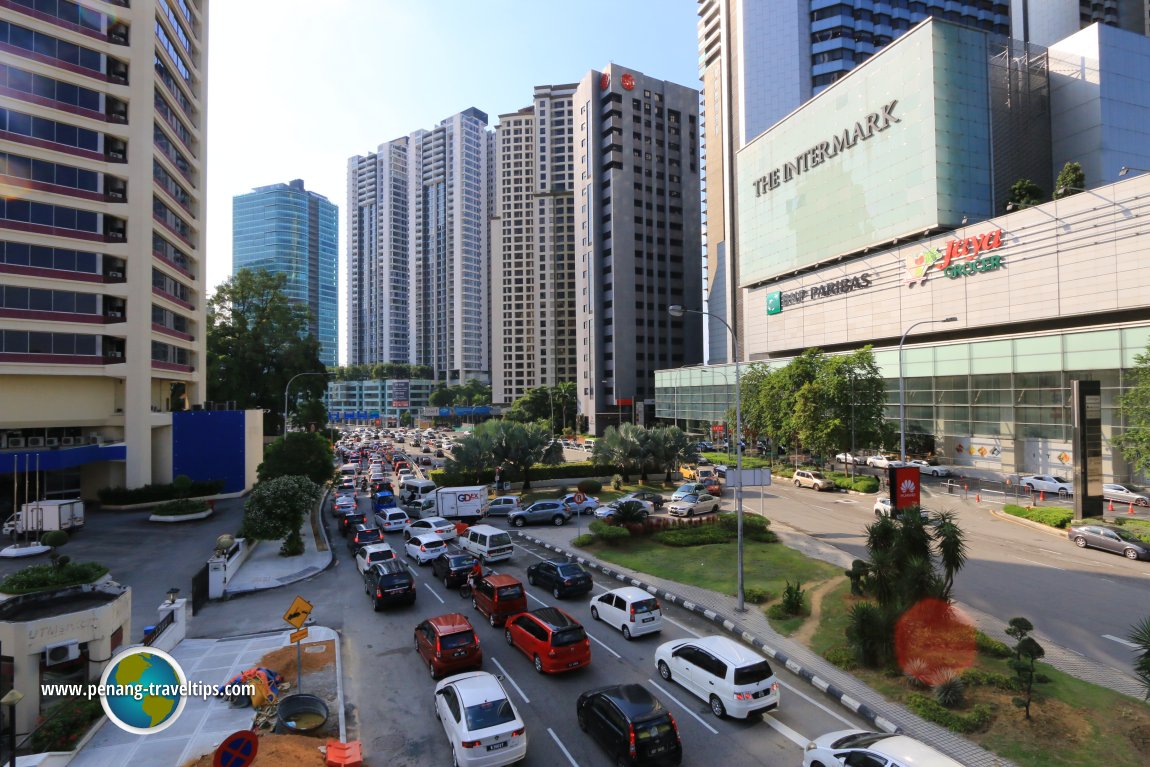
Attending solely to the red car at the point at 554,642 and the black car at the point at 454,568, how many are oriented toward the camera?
0

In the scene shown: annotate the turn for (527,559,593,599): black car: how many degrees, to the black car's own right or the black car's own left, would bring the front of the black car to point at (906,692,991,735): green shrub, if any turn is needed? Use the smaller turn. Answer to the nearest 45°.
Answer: approximately 180°

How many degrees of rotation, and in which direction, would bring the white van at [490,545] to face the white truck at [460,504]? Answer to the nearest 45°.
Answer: approximately 45° to its right

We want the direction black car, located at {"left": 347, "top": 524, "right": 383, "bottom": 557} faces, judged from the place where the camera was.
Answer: facing away from the viewer

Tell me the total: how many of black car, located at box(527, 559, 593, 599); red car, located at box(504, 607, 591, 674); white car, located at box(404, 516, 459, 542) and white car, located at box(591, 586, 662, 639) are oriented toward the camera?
0

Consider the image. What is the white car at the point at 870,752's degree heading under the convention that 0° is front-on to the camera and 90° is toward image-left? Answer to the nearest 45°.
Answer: approximately 135°

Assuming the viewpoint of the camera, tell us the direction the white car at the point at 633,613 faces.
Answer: facing away from the viewer and to the left of the viewer

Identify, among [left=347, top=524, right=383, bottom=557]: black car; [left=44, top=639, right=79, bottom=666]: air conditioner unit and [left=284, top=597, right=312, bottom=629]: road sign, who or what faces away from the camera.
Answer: the black car

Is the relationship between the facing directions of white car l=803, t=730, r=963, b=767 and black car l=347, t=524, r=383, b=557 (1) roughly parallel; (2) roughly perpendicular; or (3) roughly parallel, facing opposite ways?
roughly parallel

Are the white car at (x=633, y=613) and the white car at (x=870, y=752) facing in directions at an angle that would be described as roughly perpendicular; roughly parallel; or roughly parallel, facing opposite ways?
roughly parallel

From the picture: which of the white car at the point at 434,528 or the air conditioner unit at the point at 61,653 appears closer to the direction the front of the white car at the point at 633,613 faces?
the white car

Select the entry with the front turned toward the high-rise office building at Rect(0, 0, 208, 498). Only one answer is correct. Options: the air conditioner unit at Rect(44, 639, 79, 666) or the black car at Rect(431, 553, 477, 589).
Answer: the black car

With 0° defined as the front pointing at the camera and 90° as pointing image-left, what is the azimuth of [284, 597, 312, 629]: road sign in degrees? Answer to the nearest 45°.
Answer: approximately 0°

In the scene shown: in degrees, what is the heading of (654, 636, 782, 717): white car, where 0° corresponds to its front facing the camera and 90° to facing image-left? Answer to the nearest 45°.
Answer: approximately 135°

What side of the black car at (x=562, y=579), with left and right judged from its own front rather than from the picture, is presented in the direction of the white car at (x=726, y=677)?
back

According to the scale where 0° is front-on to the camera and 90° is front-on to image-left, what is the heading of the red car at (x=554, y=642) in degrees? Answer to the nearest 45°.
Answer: approximately 135°

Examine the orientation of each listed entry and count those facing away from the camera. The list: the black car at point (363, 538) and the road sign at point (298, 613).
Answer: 1

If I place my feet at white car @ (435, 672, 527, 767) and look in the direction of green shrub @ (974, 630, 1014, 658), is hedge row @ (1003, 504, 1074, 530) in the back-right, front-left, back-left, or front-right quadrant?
front-left

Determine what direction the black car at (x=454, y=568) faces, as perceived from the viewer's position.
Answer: facing away from the viewer and to the left of the viewer

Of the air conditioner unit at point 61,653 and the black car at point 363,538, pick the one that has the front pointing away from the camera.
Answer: the black car
